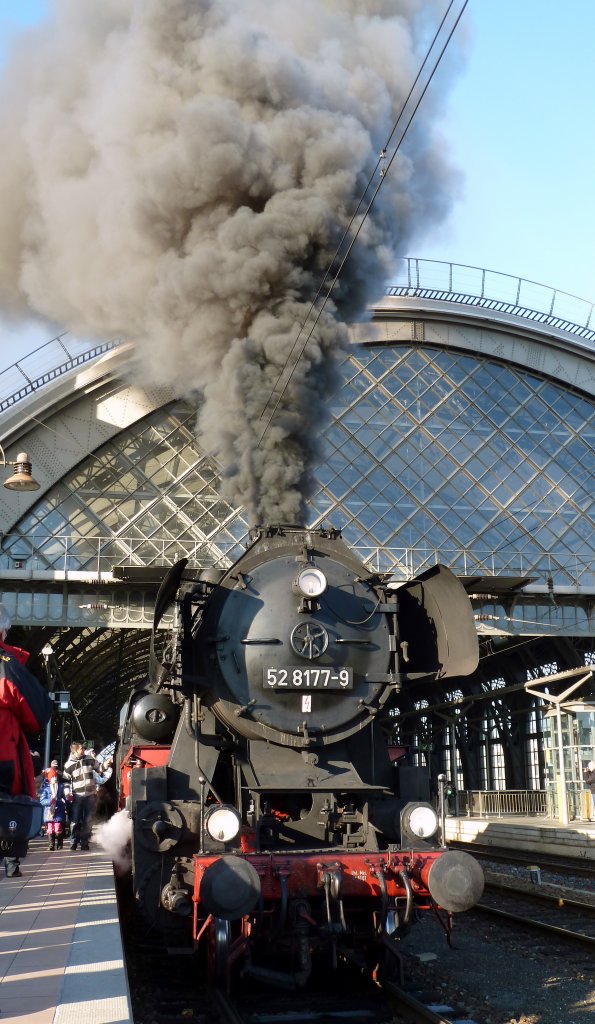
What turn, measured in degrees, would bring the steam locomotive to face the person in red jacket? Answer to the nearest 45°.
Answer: approximately 45° to its right

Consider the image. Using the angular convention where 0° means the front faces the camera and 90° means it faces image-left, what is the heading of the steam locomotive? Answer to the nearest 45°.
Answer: approximately 0°

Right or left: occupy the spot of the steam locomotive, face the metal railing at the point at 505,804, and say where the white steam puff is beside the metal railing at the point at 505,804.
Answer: left

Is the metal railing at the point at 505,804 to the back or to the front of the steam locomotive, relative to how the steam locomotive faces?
to the back
